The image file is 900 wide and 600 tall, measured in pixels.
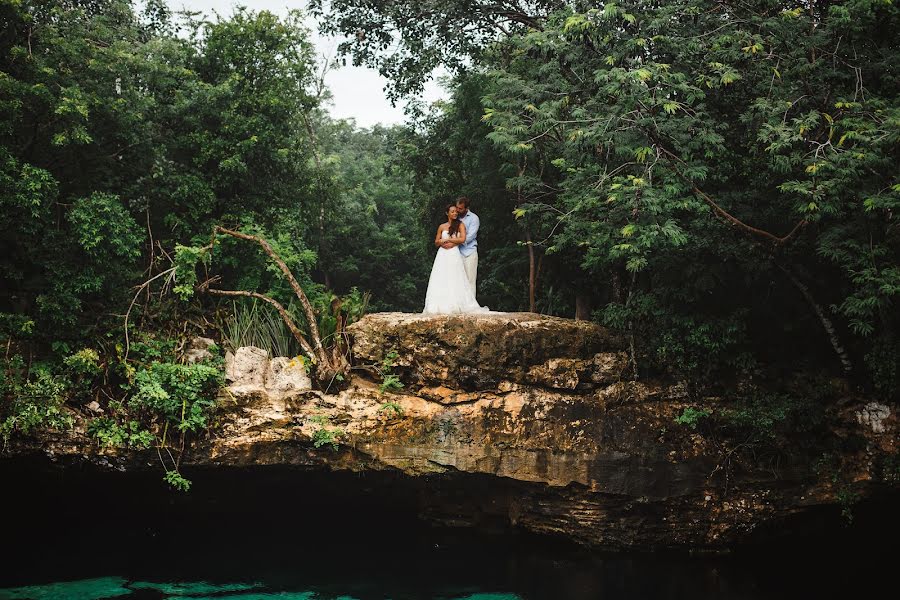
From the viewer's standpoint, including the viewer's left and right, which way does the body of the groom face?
facing the viewer and to the left of the viewer

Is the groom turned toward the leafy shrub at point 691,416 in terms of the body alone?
no

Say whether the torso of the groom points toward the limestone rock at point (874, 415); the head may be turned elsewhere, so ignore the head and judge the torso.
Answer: no

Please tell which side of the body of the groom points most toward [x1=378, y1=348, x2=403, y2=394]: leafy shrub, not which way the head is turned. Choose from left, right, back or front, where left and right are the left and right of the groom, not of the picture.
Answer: front

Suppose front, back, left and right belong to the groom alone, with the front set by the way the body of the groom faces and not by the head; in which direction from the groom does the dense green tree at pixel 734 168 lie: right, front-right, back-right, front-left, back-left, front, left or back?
left

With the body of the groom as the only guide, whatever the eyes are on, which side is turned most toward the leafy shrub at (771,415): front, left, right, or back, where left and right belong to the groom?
left

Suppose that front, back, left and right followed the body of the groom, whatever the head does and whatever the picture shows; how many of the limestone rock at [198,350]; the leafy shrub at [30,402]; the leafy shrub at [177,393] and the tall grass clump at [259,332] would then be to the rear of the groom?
0

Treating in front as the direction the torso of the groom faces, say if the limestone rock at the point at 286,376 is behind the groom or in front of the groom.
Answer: in front
